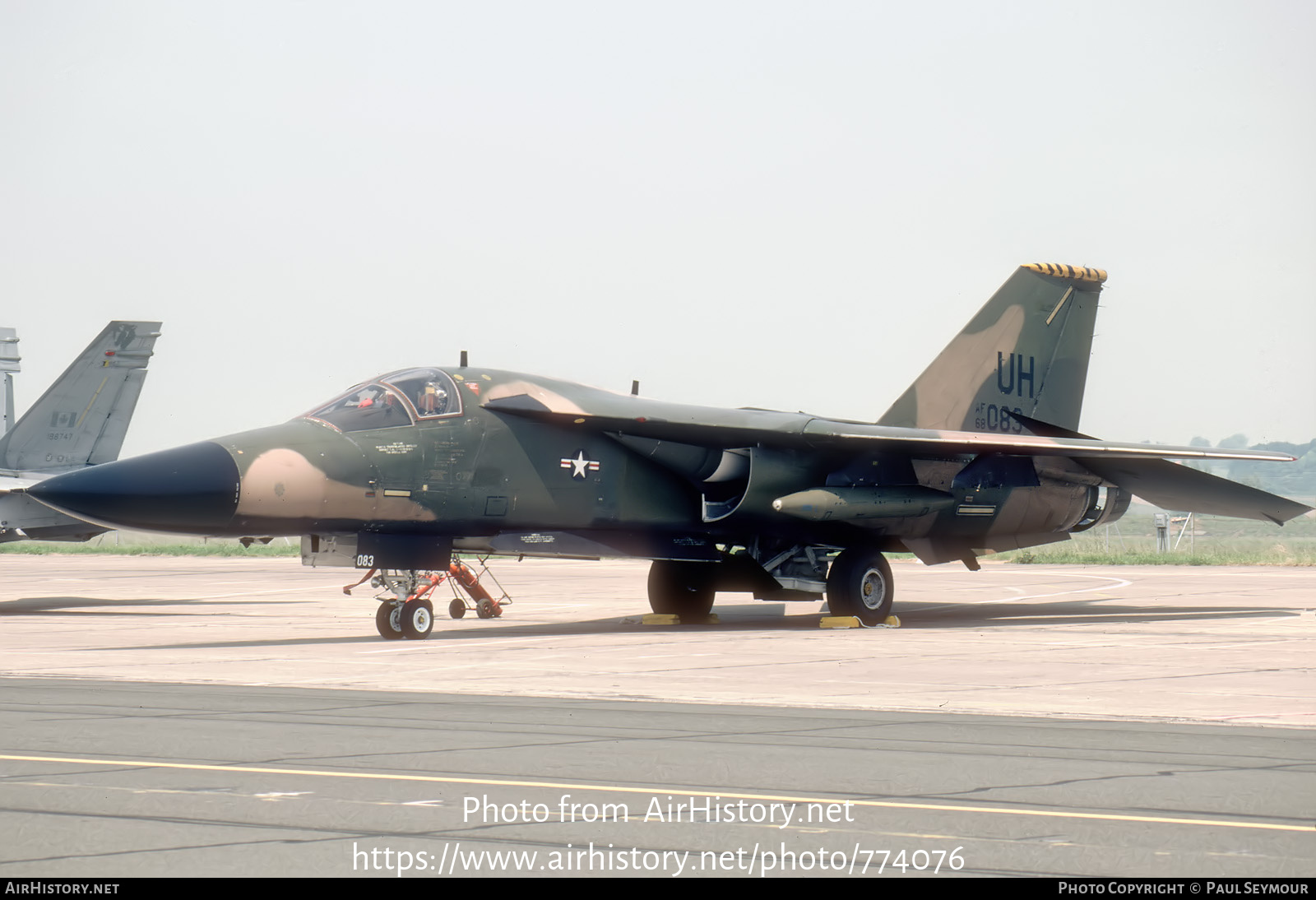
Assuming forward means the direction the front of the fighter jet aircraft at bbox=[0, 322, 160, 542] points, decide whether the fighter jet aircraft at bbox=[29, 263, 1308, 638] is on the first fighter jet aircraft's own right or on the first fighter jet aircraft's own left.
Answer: on the first fighter jet aircraft's own left

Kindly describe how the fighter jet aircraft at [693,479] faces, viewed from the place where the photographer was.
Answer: facing the viewer and to the left of the viewer

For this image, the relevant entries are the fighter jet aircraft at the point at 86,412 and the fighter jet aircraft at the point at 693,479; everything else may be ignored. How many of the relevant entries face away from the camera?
0

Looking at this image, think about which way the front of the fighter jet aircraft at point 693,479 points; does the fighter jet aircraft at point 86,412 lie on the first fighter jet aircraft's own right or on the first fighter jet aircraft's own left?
on the first fighter jet aircraft's own right

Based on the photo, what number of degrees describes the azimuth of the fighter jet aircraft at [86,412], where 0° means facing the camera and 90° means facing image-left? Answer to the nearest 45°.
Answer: approximately 45°
